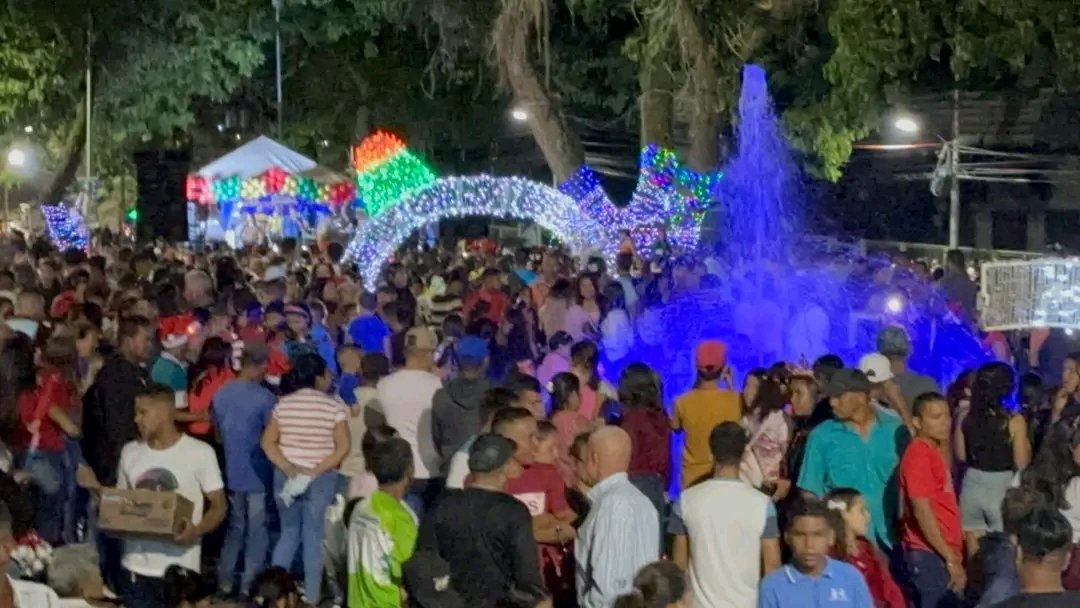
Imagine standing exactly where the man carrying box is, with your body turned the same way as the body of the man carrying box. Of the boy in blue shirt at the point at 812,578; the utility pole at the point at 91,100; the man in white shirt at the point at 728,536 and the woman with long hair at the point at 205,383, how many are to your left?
2

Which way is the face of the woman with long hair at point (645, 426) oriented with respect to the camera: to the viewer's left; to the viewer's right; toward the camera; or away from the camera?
away from the camera

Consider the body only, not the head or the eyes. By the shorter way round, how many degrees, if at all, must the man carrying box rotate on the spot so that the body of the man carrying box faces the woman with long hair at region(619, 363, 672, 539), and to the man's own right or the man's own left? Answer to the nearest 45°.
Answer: approximately 135° to the man's own left

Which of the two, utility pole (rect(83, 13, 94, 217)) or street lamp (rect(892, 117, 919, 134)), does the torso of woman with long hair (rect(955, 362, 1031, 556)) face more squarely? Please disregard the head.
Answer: the street lamp

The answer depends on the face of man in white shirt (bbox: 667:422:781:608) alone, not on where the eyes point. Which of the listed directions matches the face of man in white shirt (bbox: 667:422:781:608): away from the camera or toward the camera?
away from the camera

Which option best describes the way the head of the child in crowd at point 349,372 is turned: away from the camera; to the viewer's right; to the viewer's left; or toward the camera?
away from the camera

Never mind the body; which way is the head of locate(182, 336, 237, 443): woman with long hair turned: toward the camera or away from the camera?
away from the camera

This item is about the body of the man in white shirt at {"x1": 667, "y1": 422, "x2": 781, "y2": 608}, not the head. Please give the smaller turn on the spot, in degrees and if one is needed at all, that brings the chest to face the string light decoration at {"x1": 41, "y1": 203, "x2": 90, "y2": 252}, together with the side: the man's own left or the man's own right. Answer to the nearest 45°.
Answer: approximately 45° to the man's own left

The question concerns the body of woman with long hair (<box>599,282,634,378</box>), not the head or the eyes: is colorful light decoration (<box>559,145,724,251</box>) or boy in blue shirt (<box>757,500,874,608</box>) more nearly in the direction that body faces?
the colorful light decoration

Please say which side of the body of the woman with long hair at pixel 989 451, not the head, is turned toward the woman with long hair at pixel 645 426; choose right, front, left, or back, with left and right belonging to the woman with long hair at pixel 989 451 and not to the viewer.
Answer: left
